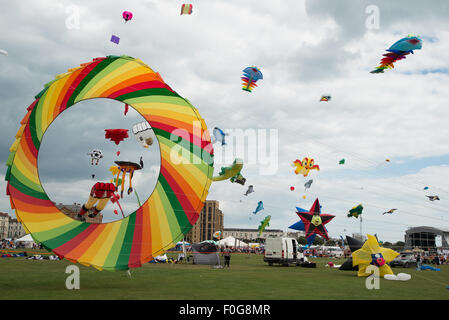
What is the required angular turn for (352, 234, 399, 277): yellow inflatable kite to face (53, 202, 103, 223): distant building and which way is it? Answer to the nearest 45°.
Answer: approximately 90° to its right

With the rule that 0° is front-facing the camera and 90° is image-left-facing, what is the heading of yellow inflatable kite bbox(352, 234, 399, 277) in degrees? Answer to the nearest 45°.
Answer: approximately 315°

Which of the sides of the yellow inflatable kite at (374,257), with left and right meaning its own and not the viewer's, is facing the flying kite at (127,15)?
right

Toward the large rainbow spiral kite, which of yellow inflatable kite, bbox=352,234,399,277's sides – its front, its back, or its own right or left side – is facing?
right

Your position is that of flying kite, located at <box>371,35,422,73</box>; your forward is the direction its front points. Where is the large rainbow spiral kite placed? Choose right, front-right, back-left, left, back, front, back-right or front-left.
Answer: back-right

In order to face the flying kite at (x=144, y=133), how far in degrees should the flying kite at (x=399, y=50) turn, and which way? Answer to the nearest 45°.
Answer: approximately 135° to its right

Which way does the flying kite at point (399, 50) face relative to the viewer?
to the viewer's right

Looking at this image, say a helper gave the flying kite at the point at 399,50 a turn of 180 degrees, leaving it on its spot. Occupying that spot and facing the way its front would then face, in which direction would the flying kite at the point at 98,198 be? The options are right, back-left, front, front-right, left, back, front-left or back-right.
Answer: front-left

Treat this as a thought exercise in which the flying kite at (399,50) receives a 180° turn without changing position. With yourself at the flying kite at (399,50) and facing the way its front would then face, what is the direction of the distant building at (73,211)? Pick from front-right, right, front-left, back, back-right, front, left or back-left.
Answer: front-right

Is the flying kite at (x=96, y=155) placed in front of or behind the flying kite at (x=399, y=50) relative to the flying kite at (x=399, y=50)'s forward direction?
behind
